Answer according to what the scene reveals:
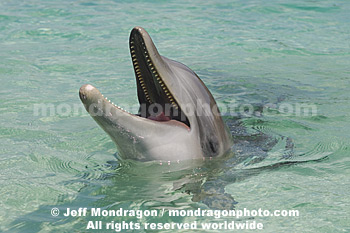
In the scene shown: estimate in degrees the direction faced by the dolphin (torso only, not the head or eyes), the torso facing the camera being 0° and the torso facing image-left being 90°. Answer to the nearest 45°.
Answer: approximately 45°
